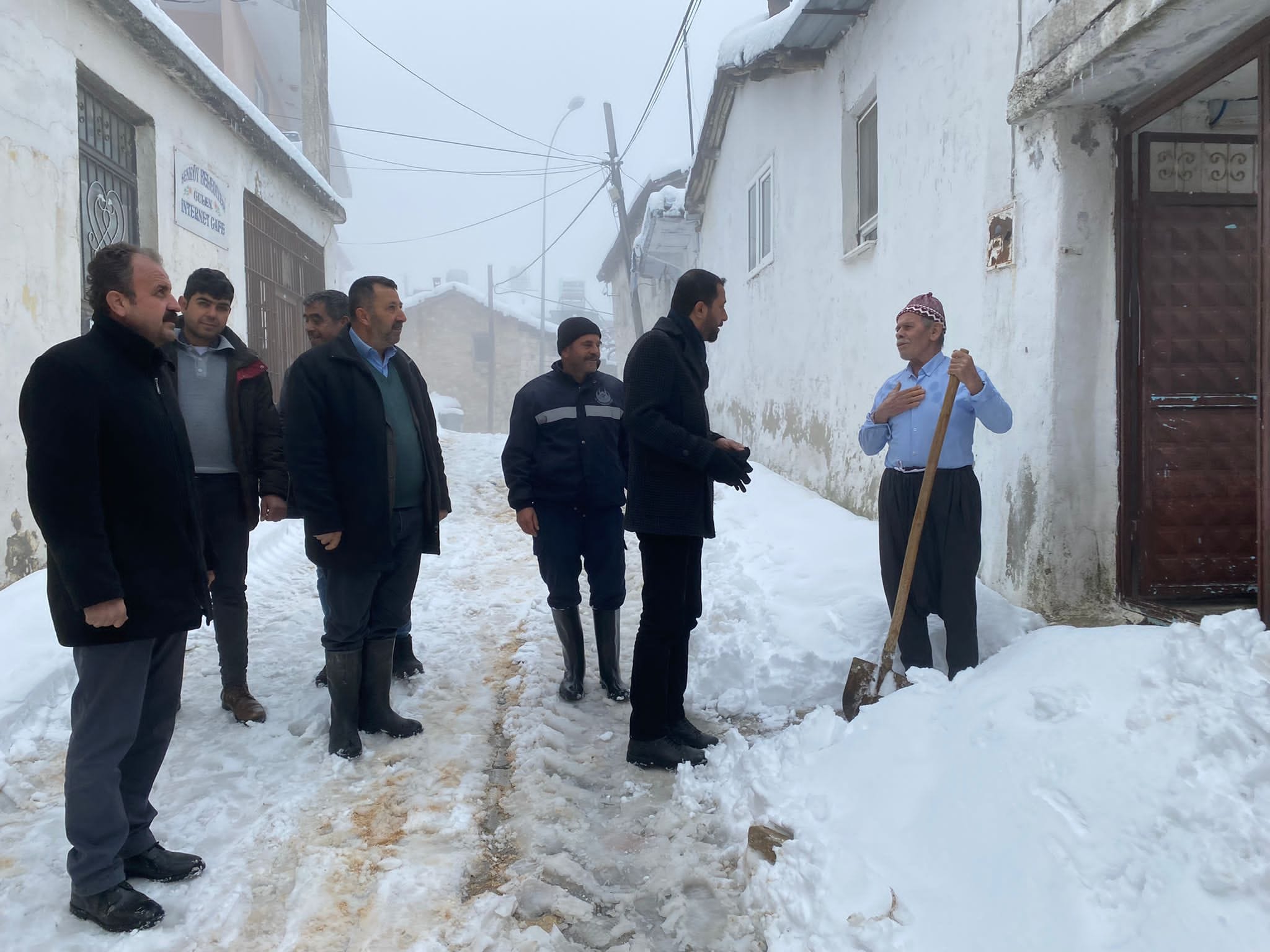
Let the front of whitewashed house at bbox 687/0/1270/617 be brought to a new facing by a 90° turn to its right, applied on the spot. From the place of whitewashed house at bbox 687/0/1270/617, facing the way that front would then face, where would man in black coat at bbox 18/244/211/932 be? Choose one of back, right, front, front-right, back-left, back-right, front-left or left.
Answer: left

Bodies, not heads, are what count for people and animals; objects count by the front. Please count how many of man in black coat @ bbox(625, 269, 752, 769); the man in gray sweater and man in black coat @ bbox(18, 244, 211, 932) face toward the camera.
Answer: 1

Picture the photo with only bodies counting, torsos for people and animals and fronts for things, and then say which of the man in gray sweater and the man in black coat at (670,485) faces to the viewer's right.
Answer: the man in black coat

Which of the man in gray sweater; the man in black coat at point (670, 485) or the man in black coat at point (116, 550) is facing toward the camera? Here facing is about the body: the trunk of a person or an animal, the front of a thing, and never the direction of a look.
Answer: the man in gray sweater

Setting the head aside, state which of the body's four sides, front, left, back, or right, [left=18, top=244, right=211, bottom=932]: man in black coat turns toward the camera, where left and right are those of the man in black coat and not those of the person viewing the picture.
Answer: right

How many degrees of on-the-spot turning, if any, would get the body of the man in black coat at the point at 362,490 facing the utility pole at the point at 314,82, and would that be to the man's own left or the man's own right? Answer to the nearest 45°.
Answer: approximately 135° to the man's own left

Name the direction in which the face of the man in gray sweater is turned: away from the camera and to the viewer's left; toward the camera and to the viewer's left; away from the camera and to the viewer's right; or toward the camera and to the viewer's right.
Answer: toward the camera and to the viewer's right

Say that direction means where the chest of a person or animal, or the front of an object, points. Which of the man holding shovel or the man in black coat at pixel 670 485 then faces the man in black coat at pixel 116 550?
the man holding shovel

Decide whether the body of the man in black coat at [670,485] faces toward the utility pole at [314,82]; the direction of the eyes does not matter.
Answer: no

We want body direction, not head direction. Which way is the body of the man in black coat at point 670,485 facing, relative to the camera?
to the viewer's right

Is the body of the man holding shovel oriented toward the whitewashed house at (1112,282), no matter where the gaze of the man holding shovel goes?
no

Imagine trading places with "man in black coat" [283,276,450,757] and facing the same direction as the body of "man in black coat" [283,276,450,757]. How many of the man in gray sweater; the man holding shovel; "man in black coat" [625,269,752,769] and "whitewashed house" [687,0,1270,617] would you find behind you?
1

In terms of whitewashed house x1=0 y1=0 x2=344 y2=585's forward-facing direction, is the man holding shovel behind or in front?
in front

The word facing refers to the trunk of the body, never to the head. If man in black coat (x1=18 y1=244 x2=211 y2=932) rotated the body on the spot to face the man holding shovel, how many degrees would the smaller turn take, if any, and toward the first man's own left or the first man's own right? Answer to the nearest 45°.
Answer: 0° — they already face them

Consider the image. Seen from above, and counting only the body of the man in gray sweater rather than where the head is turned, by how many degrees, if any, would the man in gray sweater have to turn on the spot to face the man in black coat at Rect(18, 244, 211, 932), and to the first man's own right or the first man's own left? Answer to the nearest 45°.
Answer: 0° — they already face them

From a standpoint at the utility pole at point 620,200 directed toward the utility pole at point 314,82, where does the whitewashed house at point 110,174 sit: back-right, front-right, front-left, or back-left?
front-left

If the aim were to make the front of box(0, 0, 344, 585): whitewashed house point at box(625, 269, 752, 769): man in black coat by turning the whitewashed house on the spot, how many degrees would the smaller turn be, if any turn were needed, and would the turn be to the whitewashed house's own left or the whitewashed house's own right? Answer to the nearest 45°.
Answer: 0° — it already faces them

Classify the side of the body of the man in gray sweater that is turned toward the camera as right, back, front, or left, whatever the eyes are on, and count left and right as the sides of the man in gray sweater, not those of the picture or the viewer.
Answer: front

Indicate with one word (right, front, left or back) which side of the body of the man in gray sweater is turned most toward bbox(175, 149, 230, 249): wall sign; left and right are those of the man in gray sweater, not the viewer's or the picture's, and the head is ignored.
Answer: back

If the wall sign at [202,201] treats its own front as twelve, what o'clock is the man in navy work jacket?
The man in navy work jacket is roughly at 1 o'clock from the wall sign.

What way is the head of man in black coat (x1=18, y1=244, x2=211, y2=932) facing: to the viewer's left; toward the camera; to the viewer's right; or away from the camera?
to the viewer's right
